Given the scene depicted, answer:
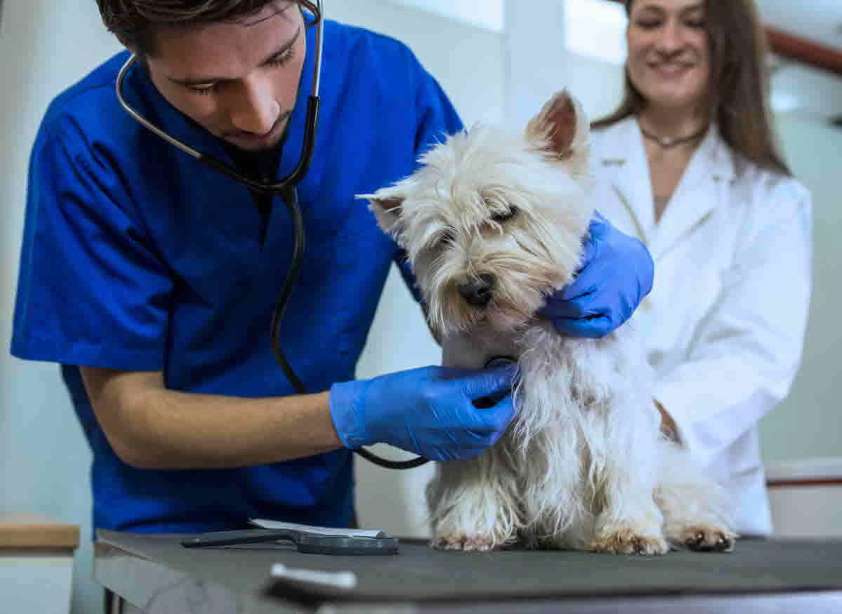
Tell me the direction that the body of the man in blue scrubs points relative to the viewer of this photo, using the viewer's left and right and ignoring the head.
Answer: facing the viewer and to the right of the viewer

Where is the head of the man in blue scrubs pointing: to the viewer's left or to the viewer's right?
to the viewer's right

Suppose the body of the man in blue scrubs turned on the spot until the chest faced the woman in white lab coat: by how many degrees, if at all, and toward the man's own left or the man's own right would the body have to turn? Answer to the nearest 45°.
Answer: approximately 90° to the man's own left

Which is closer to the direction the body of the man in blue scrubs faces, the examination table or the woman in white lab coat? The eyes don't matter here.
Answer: the examination table
